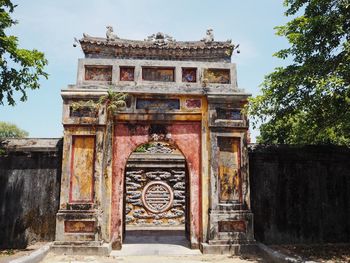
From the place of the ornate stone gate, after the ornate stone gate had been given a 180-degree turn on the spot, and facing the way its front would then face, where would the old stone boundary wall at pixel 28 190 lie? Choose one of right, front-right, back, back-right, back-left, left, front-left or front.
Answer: left

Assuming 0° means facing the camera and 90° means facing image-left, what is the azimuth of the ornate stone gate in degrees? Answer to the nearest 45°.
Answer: approximately 0°
